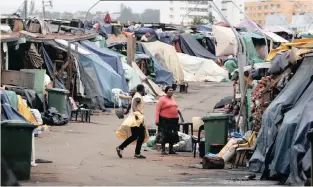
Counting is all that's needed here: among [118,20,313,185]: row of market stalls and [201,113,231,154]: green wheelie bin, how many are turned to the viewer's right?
0

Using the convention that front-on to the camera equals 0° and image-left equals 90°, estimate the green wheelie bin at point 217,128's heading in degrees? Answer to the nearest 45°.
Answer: approximately 0°

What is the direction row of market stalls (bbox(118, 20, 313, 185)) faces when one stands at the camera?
facing to the left of the viewer
